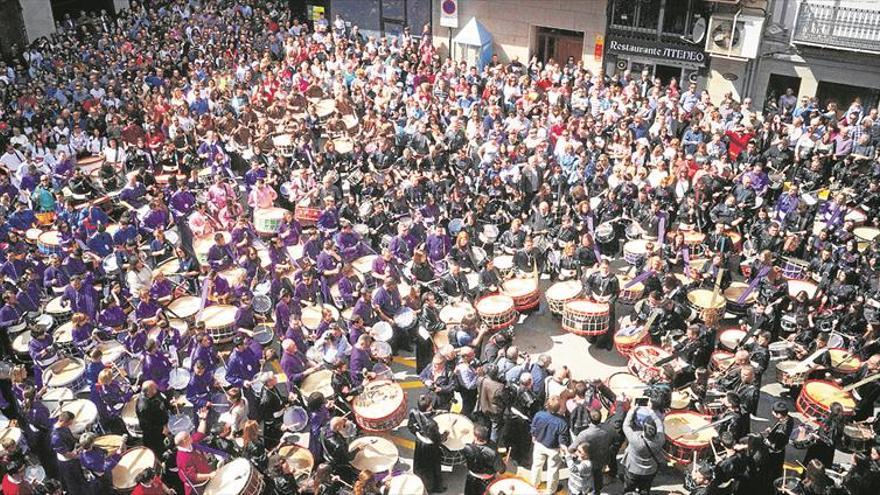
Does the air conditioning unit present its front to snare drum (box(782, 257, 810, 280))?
yes

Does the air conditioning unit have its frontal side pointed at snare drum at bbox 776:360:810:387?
yes

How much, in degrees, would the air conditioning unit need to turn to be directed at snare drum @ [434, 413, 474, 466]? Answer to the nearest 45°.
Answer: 0° — it already faces it

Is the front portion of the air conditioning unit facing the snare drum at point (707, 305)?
yes

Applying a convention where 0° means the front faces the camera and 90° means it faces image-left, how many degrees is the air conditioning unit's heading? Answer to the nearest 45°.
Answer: approximately 0°

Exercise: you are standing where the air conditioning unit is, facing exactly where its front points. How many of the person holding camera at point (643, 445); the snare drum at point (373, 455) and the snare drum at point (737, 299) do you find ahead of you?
3

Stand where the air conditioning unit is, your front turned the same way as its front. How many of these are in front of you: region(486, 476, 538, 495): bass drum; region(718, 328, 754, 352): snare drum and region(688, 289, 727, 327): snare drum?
3

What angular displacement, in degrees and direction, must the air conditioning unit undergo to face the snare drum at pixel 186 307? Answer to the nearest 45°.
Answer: approximately 45° to its right

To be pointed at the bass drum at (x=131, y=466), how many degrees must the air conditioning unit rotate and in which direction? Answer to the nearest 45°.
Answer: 0° — it already faces it

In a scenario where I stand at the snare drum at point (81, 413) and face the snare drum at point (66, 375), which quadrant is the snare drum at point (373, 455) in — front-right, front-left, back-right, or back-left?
back-right

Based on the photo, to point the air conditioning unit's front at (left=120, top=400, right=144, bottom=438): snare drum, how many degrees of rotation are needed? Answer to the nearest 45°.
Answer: approximately 45° to its right
